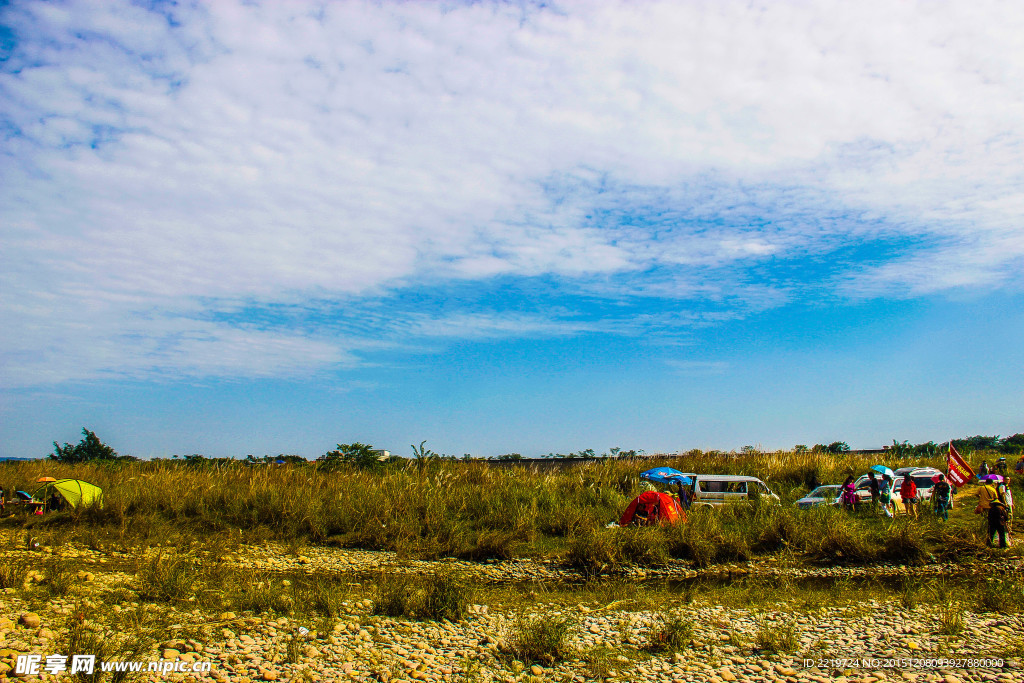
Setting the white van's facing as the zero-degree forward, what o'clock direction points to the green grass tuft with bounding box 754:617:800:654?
The green grass tuft is roughly at 3 o'clock from the white van.

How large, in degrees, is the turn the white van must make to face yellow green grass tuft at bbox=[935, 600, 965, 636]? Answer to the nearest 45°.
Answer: approximately 90° to its right

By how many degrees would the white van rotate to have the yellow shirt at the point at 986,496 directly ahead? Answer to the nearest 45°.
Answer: approximately 45° to its right

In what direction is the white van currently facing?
to the viewer's right

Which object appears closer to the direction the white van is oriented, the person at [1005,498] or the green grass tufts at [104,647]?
the person

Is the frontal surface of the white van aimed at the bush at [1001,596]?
no

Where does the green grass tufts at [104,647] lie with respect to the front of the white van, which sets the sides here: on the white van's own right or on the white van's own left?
on the white van's own right

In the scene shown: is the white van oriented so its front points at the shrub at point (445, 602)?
no

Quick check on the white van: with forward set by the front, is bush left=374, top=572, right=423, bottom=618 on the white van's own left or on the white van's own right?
on the white van's own right

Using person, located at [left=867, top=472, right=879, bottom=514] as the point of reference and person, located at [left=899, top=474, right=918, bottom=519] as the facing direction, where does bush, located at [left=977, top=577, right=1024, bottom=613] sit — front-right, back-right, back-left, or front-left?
front-right

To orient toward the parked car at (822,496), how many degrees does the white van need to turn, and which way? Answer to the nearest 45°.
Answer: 0° — it already faces it

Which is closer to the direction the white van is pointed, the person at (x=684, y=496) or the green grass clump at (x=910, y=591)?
the green grass clump

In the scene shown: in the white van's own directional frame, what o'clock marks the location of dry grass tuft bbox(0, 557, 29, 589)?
The dry grass tuft is roughly at 4 o'clock from the white van.

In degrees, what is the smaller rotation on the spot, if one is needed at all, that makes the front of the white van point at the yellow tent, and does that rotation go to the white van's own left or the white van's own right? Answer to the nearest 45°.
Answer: approximately 135° to the white van's own right

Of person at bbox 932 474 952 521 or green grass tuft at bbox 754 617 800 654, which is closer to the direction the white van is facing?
the person

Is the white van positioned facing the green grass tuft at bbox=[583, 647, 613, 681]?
no

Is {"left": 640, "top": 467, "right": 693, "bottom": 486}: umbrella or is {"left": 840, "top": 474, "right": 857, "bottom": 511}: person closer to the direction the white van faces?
the person

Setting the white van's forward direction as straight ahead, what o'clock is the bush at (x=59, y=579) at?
The bush is roughly at 4 o'clock from the white van.

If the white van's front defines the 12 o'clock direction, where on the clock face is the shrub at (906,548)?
The shrub is roughly at 2 o'clock from the white van.

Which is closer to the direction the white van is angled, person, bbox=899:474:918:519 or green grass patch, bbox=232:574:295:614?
the person

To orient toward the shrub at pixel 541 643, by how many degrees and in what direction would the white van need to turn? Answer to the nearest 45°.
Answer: approximately 90° to its right
